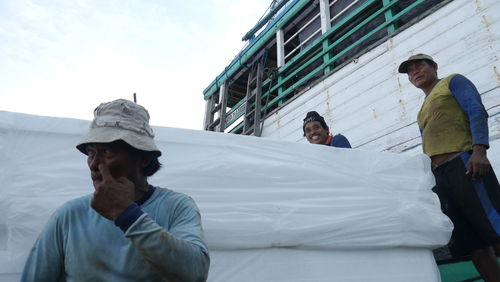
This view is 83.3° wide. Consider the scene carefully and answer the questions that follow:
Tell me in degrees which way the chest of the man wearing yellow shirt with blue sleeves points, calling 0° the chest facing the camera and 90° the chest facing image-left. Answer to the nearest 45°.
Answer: approximately 45°

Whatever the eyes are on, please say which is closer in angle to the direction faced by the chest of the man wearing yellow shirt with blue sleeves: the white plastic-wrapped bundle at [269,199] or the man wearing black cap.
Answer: the white plastic-wrapped bundle

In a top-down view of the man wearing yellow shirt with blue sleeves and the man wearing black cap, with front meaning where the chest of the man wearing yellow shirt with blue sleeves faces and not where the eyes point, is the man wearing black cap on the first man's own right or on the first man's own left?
on the first man's own right

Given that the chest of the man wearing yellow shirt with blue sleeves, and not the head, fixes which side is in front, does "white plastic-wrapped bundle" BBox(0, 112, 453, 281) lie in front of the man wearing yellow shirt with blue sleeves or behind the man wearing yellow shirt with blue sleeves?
in front

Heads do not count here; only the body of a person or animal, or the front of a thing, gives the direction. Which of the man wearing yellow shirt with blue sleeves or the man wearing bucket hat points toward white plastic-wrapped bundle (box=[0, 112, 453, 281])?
the man wearing yellow shirt with blue sleeves

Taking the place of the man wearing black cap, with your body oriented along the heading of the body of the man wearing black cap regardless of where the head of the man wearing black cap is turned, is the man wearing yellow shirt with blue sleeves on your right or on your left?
on your left

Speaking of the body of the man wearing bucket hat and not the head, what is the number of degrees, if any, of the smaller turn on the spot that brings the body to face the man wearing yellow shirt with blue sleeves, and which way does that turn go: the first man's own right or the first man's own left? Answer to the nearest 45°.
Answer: approximately 135° to the first man's own left

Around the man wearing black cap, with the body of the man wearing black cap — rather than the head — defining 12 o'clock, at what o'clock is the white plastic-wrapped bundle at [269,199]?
The white plastic-wrapped bundle is roughly at 11 o'clock from the man wearing black cap.

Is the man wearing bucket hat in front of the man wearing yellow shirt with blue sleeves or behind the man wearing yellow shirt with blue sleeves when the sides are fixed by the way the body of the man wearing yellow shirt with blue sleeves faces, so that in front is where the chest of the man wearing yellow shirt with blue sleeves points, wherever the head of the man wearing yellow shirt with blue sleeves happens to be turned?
in front

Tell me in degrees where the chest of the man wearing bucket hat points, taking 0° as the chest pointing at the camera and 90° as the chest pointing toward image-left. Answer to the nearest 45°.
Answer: approximately 45°

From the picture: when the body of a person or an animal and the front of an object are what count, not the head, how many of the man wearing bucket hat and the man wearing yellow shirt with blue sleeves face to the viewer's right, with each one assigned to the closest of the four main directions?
0
